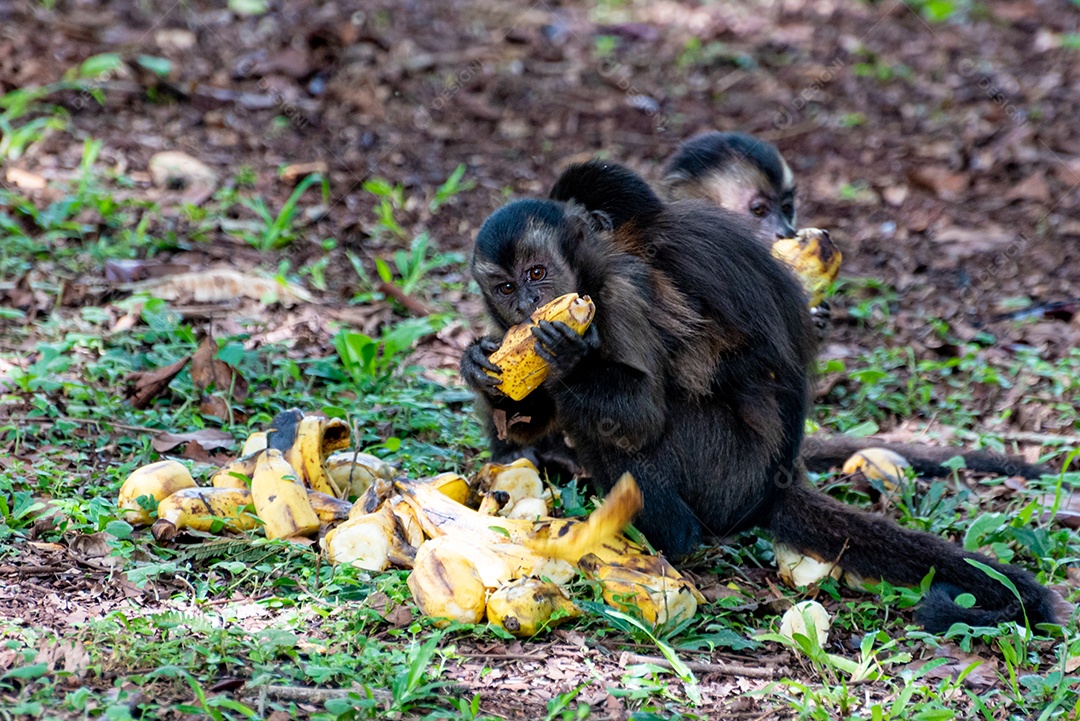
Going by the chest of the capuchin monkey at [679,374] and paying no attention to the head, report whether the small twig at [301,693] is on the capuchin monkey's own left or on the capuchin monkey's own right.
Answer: on the capuchin monkey's own left

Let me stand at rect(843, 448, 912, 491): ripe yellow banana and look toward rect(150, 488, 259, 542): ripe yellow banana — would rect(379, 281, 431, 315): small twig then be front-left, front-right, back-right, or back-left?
front-right

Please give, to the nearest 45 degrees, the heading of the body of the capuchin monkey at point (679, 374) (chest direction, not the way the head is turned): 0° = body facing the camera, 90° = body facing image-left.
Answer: approximately 90°

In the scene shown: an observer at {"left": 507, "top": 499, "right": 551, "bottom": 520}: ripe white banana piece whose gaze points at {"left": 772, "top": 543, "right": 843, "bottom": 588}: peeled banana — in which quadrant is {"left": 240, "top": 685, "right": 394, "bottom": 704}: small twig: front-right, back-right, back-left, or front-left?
back-right

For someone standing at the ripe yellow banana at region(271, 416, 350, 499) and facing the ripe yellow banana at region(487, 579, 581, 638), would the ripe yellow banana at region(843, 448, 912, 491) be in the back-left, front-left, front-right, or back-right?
front-left

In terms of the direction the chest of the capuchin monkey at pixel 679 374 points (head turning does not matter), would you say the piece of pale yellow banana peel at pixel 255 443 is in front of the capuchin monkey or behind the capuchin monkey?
in front

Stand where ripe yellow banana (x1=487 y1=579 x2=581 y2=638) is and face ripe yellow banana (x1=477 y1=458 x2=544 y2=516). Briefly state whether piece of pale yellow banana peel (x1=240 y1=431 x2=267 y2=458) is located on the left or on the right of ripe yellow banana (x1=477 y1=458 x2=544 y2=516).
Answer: left

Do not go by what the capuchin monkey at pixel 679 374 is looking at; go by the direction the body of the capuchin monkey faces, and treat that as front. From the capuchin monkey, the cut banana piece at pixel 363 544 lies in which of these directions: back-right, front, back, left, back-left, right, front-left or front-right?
front-left

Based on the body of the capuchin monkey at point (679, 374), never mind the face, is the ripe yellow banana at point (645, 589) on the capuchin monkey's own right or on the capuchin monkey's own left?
on the capuchin monkey's own left

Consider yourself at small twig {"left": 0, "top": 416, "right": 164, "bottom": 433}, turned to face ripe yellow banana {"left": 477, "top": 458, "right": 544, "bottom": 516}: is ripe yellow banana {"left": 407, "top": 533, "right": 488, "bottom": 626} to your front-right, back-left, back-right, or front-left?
front-right

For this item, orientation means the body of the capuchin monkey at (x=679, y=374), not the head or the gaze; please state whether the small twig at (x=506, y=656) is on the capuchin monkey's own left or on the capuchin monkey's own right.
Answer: on the capuchin monkey's own left
